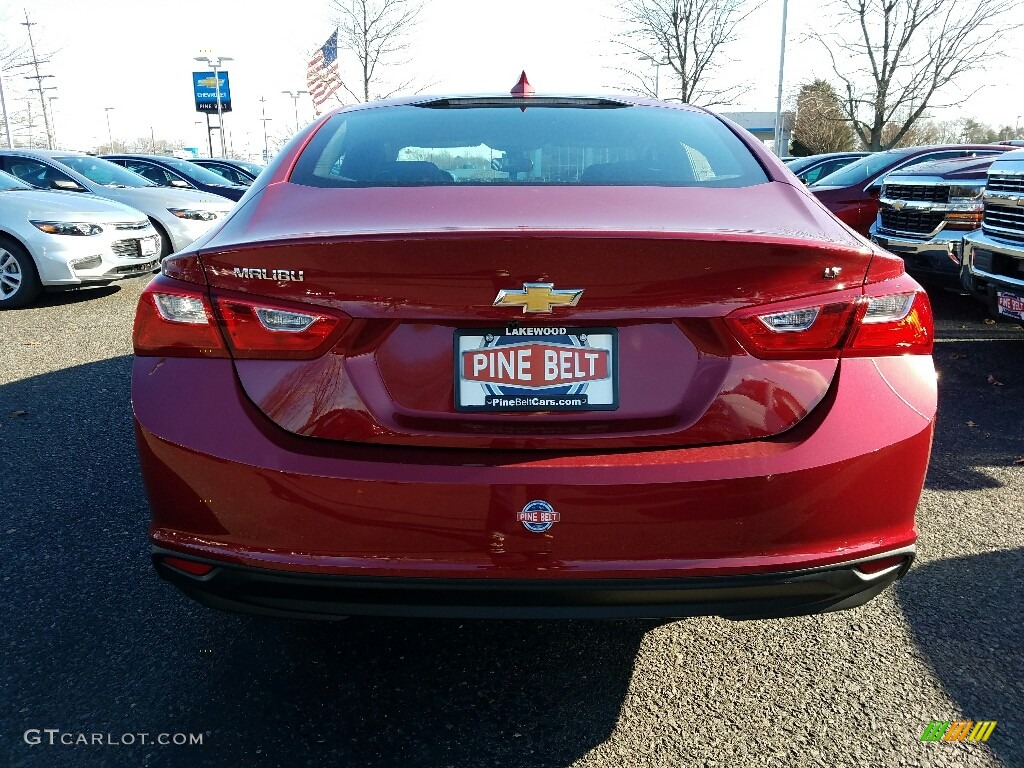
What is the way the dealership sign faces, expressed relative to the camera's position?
facing the viewer

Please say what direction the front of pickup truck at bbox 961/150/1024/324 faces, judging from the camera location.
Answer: facing the viewer and to the left of the viewer

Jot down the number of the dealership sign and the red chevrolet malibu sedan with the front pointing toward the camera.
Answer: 1

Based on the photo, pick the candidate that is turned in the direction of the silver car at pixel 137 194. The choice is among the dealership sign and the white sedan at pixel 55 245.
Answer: the dealership sign

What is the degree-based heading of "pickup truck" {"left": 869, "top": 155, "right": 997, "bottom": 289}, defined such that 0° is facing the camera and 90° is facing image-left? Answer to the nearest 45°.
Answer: approximately 45°

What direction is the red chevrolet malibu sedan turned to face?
away from the camera

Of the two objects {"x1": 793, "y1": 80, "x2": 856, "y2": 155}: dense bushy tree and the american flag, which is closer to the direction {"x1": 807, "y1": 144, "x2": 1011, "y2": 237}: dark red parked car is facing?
the american flag

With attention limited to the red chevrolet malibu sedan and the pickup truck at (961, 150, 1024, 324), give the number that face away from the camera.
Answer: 1

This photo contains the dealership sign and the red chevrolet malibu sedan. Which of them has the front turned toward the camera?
the dealership sign

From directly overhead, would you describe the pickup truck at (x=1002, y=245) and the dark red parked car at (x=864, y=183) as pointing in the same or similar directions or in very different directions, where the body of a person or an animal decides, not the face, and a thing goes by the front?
same or similar directions

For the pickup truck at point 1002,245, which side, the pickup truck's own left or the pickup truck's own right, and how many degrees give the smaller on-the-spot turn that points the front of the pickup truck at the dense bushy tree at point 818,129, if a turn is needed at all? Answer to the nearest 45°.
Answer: approximately 135° to the pickup truck's own right

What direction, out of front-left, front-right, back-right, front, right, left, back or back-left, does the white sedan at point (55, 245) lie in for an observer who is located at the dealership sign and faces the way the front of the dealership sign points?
front

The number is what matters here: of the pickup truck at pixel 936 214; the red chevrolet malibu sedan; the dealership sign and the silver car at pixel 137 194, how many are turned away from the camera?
1

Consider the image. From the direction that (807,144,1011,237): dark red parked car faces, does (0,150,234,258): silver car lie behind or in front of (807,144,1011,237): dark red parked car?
in front

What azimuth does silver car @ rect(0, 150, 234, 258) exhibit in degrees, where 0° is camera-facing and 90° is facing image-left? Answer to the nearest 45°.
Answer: approximately 315°
